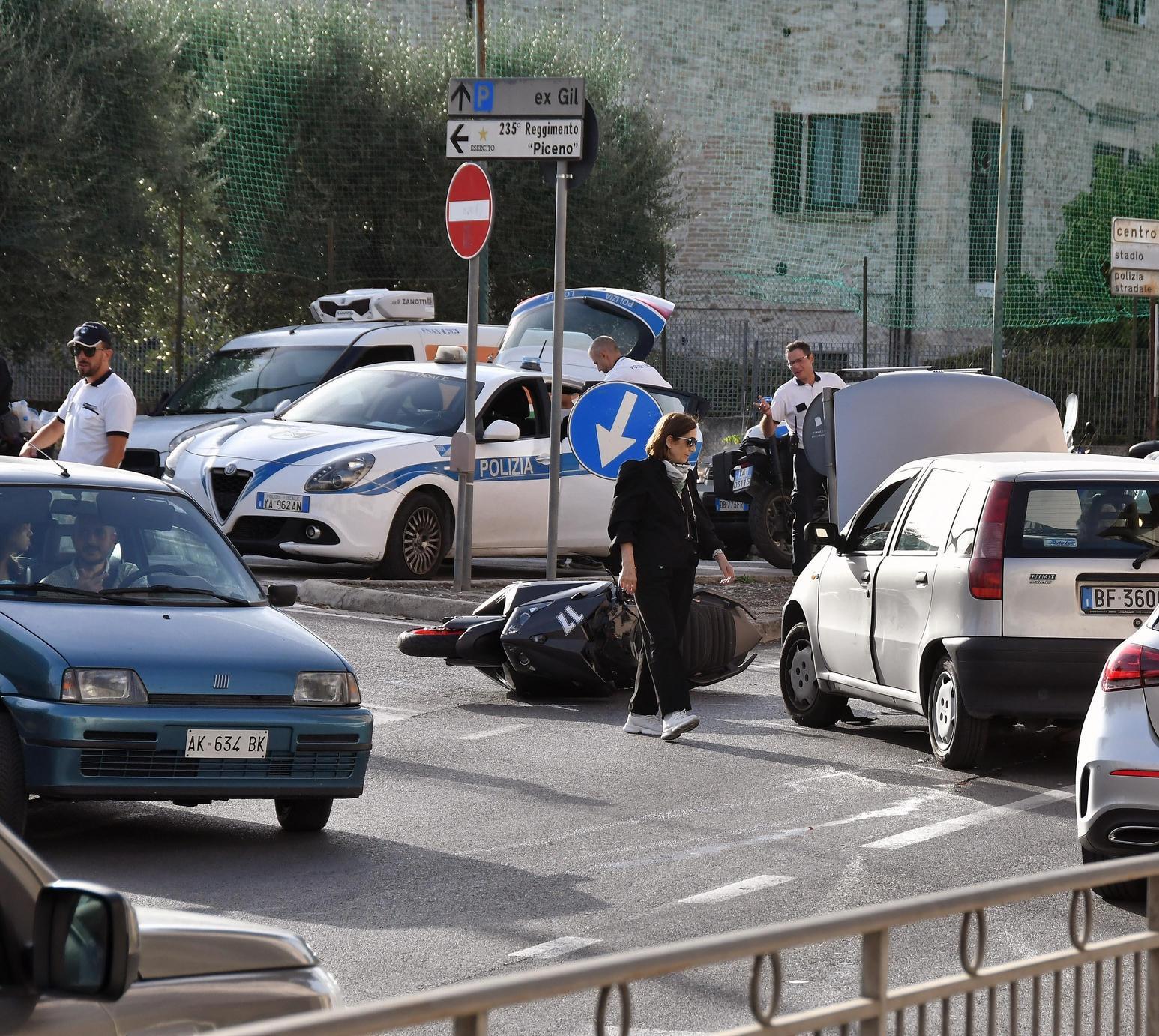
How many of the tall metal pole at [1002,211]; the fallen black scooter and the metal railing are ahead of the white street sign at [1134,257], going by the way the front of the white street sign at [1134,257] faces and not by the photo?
2

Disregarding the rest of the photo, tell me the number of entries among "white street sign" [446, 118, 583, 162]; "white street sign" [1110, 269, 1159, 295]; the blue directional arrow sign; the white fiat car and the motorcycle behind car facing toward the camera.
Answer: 3

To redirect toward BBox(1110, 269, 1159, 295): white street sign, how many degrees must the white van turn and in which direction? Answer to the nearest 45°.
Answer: approximately 135° to its left

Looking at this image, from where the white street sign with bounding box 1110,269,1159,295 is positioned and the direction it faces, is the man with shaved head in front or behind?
in front

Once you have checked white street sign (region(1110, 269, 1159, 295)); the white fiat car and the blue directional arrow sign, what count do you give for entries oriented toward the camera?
2

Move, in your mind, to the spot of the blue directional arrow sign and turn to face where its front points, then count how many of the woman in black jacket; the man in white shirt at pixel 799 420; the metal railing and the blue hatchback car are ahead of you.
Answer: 3

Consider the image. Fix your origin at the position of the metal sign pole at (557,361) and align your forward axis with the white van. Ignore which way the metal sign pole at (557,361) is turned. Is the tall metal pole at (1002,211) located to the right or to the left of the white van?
right
